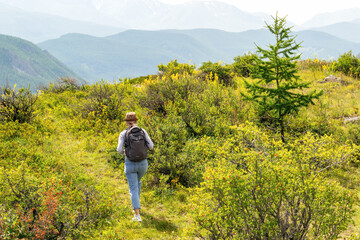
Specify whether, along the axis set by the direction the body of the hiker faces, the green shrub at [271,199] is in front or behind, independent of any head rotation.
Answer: behind

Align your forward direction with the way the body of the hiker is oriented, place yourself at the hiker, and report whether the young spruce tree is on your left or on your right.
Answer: on your right

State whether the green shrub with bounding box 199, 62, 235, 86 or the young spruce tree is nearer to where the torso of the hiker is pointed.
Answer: the green shrub

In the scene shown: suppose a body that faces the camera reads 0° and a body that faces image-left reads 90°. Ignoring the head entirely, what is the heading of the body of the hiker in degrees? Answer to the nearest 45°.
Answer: approximately 180°

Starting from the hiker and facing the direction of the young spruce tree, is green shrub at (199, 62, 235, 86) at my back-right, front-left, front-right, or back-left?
front-left

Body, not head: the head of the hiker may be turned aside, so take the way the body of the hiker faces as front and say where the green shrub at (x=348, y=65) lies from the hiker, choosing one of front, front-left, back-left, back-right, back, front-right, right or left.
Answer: front-right

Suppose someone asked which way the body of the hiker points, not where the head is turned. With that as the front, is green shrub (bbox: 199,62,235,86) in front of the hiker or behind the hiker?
in front

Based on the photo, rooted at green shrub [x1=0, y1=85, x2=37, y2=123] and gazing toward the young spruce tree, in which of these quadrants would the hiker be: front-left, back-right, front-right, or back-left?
front-right
